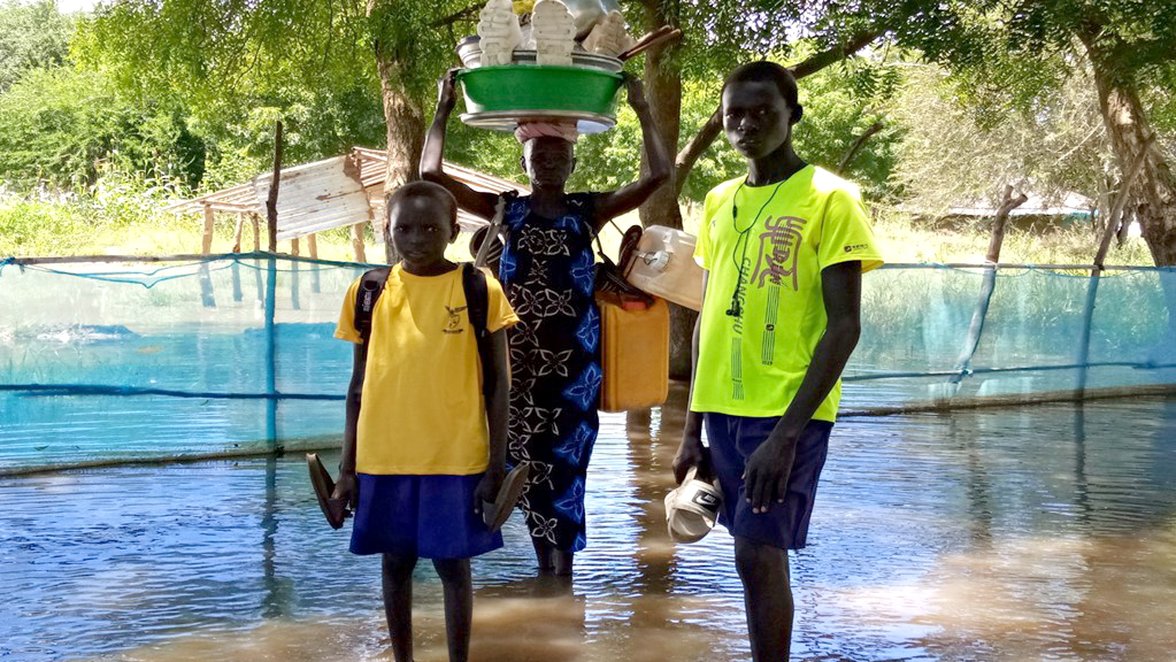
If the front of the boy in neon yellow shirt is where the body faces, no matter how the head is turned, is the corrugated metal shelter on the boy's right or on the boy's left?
on the boy's right

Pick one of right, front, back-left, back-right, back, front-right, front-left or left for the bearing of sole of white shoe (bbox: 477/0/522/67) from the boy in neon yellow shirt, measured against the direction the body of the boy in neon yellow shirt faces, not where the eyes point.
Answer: right

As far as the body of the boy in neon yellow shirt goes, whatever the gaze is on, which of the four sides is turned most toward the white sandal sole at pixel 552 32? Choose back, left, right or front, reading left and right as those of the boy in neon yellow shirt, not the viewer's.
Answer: right

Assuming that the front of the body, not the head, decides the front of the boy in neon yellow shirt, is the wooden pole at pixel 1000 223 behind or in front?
behind

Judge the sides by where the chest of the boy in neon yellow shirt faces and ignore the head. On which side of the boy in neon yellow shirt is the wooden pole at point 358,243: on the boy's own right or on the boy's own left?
on the boy's own right

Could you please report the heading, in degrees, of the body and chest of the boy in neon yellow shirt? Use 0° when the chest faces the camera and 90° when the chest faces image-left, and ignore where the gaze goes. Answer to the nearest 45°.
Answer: approximately 45°

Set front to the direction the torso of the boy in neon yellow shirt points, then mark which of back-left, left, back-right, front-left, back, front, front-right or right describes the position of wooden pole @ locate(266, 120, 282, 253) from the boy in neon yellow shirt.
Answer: right

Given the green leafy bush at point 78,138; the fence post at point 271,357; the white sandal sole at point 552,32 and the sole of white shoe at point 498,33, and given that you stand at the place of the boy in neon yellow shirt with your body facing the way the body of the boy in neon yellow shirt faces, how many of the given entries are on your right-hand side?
4

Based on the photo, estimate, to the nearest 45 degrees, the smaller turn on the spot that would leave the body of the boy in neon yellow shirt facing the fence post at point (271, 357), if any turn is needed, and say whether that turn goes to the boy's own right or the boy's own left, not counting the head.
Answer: approximately 90° to the boy's own right

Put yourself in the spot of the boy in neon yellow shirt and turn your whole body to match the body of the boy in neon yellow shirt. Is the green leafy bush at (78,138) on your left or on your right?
on your right

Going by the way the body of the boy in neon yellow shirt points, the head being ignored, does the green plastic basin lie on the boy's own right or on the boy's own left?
on the boy's own right
